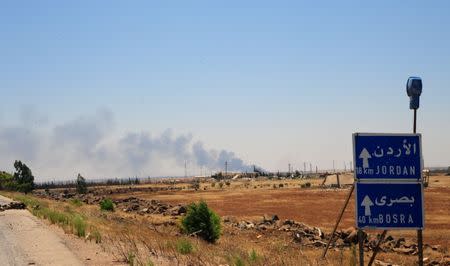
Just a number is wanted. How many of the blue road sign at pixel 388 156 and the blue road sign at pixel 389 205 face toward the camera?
2

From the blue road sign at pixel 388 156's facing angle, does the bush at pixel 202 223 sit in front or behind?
behind

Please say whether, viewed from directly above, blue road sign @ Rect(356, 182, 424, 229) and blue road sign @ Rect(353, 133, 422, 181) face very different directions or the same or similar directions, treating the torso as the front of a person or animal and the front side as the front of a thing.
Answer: same or similar directions

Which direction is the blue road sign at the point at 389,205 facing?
toward the camera

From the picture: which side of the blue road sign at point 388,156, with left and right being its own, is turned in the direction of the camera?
front

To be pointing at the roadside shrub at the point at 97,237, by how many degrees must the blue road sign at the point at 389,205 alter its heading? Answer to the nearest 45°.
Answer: approximately 135° to its right

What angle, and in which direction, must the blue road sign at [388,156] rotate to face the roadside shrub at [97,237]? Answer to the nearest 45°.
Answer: approximately 135° to its right
